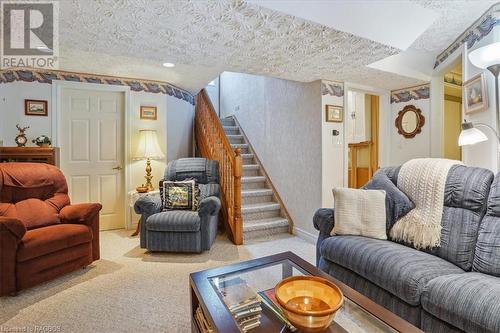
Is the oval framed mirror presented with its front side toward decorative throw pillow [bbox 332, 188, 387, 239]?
yes

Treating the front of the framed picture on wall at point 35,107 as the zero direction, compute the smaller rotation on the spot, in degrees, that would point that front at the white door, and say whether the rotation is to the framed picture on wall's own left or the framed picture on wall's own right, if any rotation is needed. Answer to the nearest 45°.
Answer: approximately 90° to the framed picture on wall's own left

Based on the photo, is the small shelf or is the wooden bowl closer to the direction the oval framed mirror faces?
the wooden bowl

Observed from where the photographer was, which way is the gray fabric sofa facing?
facing the viewer and to the left of the viewer

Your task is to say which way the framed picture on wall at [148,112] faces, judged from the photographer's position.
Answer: facing the viewer

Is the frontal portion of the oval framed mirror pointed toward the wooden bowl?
yes

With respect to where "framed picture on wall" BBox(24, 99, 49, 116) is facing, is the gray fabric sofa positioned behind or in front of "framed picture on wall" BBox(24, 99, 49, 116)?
in front

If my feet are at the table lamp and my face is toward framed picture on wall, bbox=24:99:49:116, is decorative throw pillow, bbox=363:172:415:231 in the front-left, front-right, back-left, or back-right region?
back-left

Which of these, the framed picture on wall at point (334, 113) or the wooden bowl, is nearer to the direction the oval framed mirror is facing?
the wooden bowl

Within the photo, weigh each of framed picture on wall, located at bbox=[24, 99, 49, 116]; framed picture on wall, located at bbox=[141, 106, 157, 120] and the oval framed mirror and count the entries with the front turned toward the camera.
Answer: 3

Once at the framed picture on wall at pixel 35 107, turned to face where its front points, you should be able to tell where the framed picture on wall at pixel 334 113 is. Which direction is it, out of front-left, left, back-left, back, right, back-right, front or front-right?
front-left

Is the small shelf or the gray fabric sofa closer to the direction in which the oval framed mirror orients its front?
the gray fabric sofa

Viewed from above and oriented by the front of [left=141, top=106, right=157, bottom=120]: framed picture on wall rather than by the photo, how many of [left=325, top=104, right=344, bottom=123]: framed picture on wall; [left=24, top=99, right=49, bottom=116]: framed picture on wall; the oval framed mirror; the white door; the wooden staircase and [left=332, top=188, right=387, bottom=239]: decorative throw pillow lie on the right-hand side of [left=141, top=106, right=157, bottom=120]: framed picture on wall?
2

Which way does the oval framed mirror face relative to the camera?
toward the camera

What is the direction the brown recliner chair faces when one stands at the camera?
facing the viewer and to the right of the viewer
